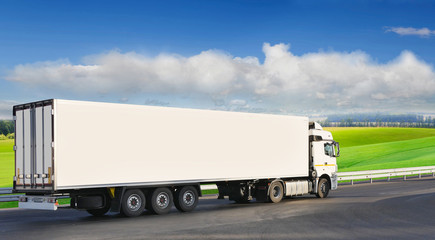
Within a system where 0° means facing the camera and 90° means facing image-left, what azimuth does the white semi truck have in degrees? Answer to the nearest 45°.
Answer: approximately 225°
